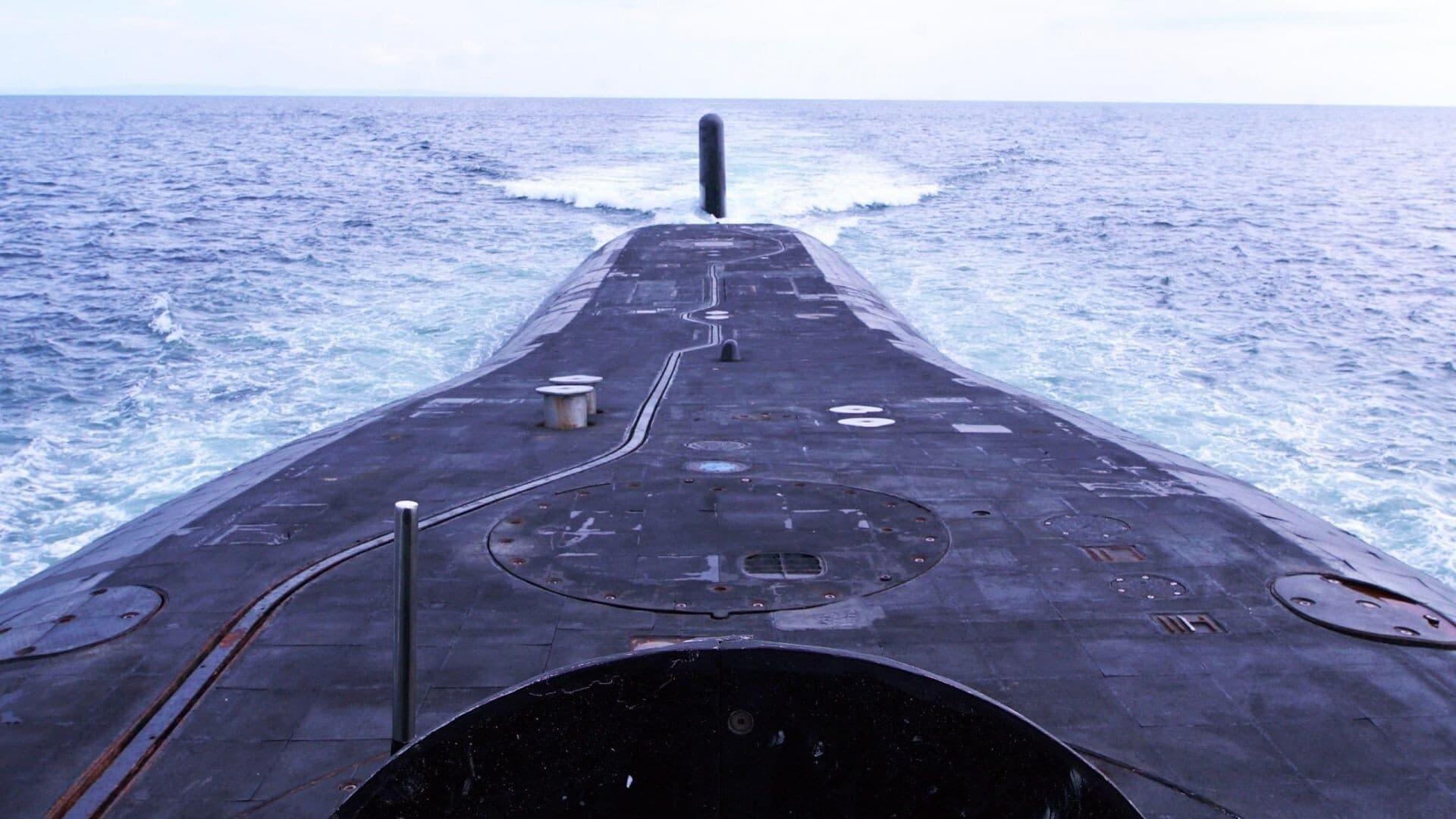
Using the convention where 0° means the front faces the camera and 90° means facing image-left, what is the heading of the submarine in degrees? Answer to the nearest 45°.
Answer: approximately 0°
